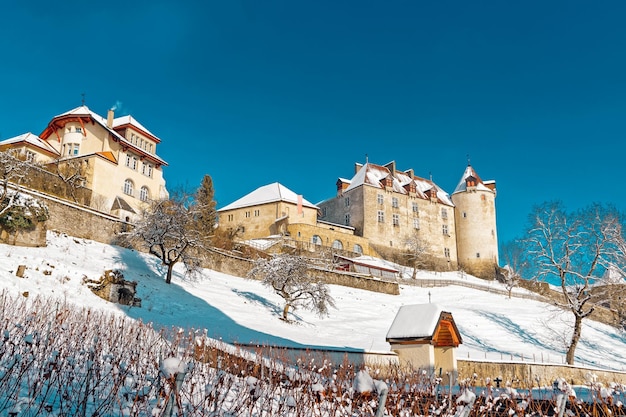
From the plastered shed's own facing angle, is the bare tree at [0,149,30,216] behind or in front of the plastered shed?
behind

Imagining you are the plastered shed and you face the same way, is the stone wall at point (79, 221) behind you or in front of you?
behind

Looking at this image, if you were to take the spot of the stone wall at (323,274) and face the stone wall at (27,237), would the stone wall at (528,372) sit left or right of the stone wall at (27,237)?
left

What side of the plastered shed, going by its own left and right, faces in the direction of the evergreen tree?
back

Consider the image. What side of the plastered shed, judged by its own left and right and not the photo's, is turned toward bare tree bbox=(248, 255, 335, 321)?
back

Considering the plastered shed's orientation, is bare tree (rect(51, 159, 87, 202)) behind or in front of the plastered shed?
behind

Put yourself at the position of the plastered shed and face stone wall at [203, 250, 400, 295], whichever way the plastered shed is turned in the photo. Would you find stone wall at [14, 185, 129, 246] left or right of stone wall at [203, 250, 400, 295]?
left

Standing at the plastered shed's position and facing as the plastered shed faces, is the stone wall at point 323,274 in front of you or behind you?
behind
